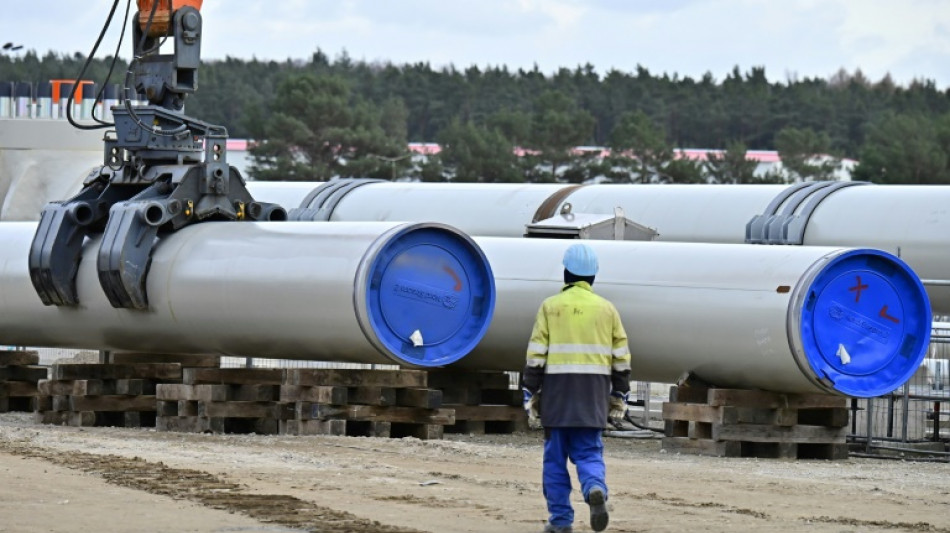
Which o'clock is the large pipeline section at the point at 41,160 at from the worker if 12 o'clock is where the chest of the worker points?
The large pipeline section is roughly at 11 o'clock from the worker.

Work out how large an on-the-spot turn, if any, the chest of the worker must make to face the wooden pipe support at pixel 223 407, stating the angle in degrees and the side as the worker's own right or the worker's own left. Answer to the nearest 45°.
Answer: approximately 45° to the worker's own left

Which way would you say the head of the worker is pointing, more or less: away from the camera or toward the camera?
away from the camera

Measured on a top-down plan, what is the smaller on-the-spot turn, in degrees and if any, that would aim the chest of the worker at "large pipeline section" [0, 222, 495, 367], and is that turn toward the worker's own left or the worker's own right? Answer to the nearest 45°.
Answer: approximately 45° to the worker's own left

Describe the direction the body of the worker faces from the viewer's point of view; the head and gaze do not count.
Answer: away from the camera

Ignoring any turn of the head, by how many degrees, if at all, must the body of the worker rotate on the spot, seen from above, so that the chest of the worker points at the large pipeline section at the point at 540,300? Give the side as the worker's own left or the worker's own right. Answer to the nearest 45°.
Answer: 0° — they already face it
